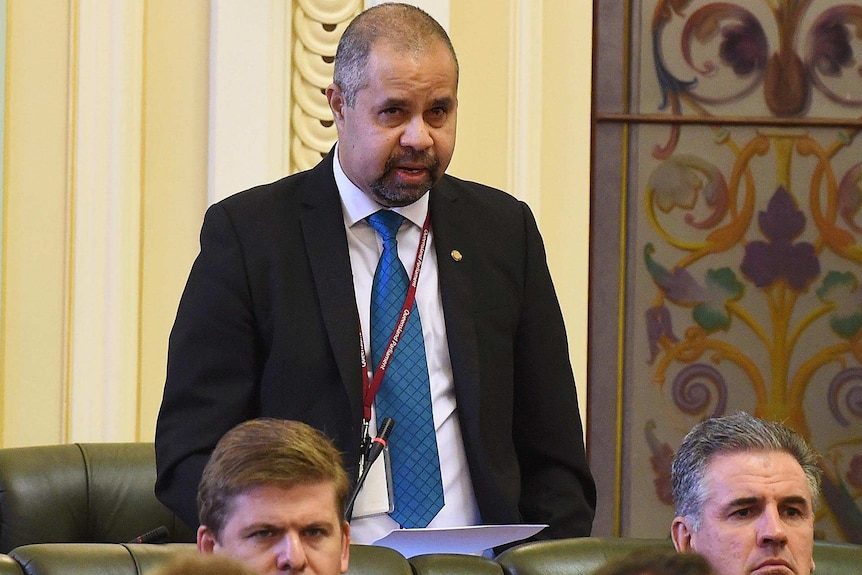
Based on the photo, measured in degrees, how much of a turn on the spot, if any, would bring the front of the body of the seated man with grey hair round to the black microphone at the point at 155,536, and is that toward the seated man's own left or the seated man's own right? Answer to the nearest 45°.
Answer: approximately 135° to the seated man's own right

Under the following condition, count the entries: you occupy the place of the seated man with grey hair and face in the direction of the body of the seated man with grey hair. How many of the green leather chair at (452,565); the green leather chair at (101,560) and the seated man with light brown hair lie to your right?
3

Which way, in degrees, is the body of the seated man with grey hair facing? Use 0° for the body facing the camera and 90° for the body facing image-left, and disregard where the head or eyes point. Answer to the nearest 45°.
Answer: approximately 315°

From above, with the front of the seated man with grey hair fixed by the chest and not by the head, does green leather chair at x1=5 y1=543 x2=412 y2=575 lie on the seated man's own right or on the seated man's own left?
on the seated man's own right

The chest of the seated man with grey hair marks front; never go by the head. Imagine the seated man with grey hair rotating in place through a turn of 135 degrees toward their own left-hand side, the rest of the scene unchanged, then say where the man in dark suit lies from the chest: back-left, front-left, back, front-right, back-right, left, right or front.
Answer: left

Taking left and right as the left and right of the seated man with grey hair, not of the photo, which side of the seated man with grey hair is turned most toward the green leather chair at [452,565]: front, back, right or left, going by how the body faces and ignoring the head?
right

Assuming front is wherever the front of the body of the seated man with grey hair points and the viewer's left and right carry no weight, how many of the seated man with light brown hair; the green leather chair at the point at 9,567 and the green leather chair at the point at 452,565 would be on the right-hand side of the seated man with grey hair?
3

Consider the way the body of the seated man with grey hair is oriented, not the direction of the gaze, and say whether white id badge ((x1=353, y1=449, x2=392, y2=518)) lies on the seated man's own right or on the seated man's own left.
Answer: on the seated man's own right

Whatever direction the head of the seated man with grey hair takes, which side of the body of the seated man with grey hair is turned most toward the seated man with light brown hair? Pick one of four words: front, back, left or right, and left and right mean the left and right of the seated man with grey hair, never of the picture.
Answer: right

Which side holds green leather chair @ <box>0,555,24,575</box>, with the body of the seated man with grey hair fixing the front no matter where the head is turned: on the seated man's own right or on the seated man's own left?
on the seated man's own right

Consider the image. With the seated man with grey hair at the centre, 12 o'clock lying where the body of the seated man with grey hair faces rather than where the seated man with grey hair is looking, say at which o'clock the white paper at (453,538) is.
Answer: The white paper is roughly at 4 o'clock from the seated man with grey hair.
